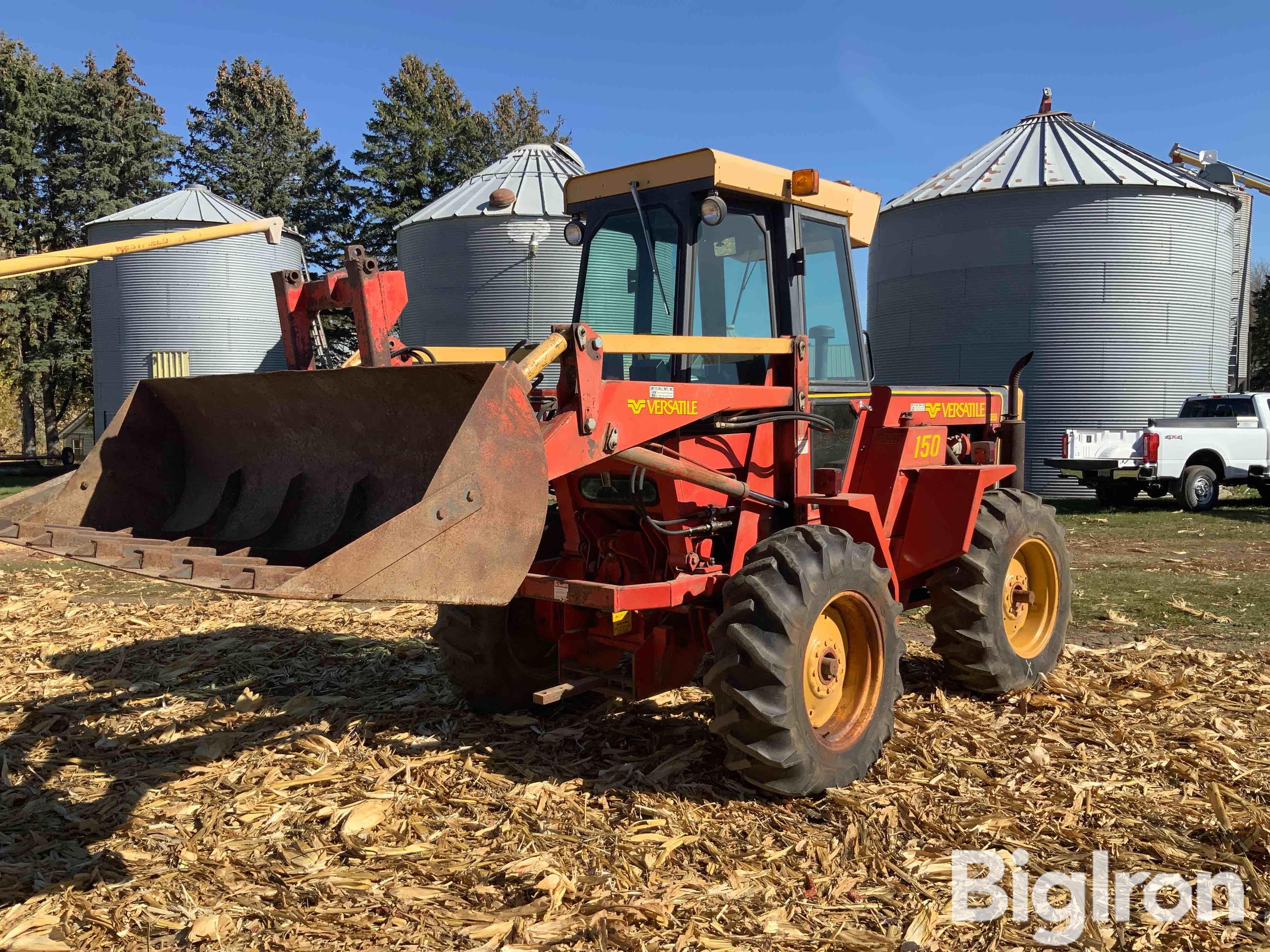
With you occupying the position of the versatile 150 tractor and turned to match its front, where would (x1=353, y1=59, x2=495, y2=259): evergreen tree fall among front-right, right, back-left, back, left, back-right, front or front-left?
back-right

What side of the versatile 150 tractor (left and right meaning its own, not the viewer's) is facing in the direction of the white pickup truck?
back

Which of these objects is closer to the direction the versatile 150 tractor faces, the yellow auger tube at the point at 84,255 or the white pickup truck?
the yellow auger tube

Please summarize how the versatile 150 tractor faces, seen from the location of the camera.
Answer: facing the viewer and to the left of the viewer

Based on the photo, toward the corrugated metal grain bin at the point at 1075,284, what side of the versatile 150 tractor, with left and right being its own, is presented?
back

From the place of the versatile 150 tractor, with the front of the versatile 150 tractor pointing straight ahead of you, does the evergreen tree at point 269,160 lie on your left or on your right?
on your right

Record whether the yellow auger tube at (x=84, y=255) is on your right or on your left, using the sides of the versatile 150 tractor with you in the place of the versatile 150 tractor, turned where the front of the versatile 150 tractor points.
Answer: on your right

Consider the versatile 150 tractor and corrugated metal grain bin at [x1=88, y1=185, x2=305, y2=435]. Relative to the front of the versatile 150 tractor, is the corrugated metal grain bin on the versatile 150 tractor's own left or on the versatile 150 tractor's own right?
on the versatile 150 tractor's own right

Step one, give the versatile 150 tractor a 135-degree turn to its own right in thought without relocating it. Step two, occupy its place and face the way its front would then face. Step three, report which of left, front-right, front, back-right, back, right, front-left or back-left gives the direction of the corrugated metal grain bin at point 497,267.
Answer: front

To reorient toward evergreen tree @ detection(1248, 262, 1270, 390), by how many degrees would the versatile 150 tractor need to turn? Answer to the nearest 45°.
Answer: approximately 180°

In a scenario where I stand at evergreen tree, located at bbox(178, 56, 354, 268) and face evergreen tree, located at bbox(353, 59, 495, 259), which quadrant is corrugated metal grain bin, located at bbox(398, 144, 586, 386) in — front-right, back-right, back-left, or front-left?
front-right

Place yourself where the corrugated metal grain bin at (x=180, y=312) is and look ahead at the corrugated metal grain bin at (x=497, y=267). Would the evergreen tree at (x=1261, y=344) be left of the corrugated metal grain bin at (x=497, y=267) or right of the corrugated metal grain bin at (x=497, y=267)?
left

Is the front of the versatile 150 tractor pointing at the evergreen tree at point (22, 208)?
no

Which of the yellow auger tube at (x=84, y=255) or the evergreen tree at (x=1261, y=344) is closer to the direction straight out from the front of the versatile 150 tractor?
the yellow auger tube
